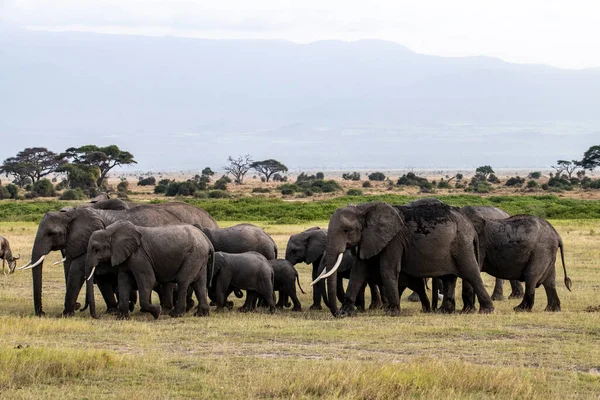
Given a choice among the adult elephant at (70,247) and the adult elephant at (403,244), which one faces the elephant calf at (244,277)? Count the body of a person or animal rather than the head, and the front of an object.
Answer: the adult elephant at (403,244)

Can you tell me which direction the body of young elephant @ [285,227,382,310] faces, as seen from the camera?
to the viewer's left

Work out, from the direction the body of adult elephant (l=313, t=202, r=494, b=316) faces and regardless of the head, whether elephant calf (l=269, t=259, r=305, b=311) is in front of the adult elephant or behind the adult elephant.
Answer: in front

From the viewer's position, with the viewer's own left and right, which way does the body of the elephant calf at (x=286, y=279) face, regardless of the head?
facing to the left of the viewer

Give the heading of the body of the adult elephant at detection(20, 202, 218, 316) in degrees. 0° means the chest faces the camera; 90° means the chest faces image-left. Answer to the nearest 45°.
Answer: approximately 90°

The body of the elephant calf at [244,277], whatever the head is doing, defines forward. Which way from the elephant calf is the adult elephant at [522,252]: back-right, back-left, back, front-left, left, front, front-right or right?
back

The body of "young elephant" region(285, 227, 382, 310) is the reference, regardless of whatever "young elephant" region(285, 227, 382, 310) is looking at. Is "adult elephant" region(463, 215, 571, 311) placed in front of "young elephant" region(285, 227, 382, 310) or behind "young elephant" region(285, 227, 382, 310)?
behind

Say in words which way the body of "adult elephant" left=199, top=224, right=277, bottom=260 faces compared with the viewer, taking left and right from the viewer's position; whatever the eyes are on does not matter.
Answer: facing to the left of the viewer

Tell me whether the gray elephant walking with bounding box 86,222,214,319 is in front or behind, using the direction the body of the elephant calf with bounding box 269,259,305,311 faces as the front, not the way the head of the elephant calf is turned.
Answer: in front

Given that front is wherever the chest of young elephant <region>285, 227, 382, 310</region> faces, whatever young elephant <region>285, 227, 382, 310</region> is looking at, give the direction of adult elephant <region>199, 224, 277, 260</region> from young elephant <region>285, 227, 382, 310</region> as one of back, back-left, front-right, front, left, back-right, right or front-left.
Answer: front

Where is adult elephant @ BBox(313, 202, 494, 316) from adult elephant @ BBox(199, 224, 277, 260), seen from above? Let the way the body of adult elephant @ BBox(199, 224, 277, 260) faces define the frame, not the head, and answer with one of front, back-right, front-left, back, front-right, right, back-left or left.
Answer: back-left

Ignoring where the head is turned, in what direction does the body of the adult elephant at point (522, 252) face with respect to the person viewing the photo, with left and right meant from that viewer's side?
facing to the left of the viewer

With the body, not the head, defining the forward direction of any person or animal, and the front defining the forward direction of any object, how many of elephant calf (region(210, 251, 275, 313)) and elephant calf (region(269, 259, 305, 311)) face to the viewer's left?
2

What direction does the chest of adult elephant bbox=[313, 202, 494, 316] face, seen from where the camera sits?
to the viewer's left
